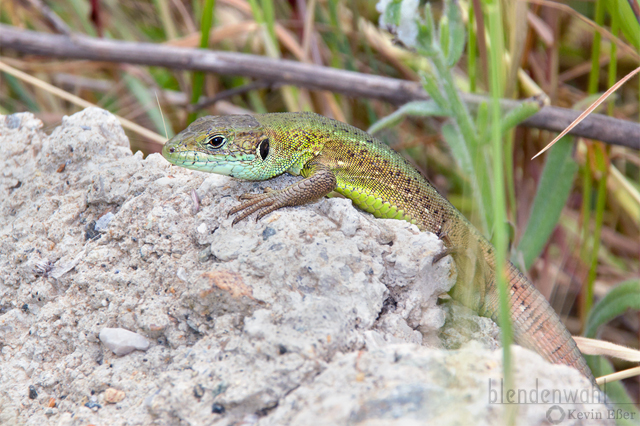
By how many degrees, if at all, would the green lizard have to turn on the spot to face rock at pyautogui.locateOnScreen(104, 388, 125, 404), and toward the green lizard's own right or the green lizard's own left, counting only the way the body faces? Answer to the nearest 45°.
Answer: approximately 90° to the green lizard's own left

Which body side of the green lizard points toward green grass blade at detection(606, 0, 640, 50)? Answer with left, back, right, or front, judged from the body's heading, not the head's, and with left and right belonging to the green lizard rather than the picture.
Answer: back

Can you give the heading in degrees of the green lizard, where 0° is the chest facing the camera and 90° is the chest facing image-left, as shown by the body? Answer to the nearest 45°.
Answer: approximately 90°

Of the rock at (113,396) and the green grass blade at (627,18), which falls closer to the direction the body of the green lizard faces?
the rock

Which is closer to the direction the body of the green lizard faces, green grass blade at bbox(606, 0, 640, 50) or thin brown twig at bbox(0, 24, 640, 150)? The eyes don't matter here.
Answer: the thin brown twig

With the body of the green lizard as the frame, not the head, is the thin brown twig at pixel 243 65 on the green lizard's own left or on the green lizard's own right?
on the green lizard's own right
